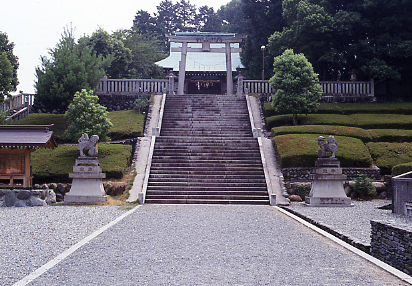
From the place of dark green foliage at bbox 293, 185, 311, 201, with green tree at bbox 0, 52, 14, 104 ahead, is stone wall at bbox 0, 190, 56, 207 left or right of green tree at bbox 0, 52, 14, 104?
left

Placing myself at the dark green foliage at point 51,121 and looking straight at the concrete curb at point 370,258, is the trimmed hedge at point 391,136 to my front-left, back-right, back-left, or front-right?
front-left

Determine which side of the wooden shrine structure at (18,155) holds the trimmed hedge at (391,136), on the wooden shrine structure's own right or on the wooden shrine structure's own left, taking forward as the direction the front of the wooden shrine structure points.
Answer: on the wooden shrine structure's own left

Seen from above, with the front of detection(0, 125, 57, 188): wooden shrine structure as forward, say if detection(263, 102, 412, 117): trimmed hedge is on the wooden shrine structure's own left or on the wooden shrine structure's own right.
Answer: on the wooden shrine structure's own left

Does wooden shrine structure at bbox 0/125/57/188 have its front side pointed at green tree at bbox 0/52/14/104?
no

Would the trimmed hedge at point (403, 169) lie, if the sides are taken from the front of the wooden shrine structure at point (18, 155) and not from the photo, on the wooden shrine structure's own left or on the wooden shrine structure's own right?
on the wooden shrine structure's own left
